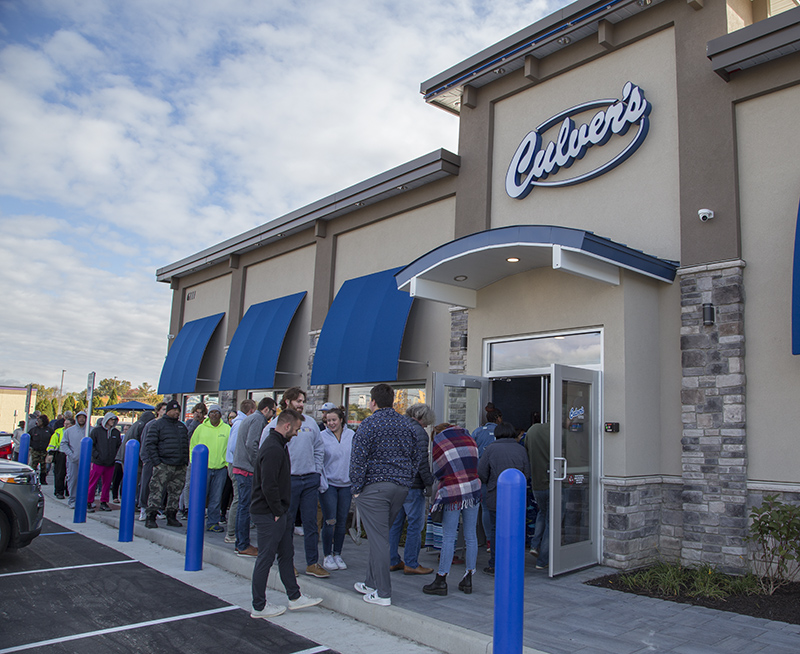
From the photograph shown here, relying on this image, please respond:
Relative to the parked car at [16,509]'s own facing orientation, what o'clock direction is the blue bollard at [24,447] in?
The blue bollard is roughly at 9 o'clock from the parked car.

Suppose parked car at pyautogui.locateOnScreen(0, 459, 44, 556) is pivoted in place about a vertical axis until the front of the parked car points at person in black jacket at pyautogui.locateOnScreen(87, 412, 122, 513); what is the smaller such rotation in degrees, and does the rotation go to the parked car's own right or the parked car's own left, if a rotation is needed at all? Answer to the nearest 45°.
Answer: approximately 90° to the parked car's own left

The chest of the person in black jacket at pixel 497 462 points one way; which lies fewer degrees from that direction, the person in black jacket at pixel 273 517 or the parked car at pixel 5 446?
the parked car

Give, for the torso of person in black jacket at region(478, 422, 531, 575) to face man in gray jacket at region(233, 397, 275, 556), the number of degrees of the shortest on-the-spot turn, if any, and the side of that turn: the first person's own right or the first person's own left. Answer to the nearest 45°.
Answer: approximately 90° to the first person's own left

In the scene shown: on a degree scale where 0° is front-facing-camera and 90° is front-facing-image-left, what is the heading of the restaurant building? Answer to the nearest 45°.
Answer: approximately 45°

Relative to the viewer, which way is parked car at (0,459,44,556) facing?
to the viewer's right

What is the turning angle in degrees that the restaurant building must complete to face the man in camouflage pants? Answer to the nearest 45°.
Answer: approximately 45° to its right

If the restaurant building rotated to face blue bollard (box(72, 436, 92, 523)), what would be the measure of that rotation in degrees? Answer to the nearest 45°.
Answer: approximately 45° to its right
